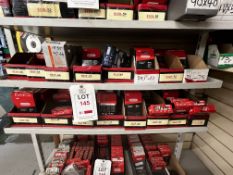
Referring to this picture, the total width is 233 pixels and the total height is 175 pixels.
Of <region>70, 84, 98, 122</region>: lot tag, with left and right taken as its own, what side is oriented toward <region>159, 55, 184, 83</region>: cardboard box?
left

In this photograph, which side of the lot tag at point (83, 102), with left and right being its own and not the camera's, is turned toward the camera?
front

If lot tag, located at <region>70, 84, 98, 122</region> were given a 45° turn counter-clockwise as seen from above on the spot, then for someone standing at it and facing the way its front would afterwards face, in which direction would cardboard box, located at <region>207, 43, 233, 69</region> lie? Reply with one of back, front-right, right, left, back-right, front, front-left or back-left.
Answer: front-left

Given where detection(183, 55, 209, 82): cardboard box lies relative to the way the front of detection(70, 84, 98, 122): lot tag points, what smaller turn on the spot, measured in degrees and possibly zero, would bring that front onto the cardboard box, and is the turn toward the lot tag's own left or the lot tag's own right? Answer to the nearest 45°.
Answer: approximately 90° to the lot tag's own left
